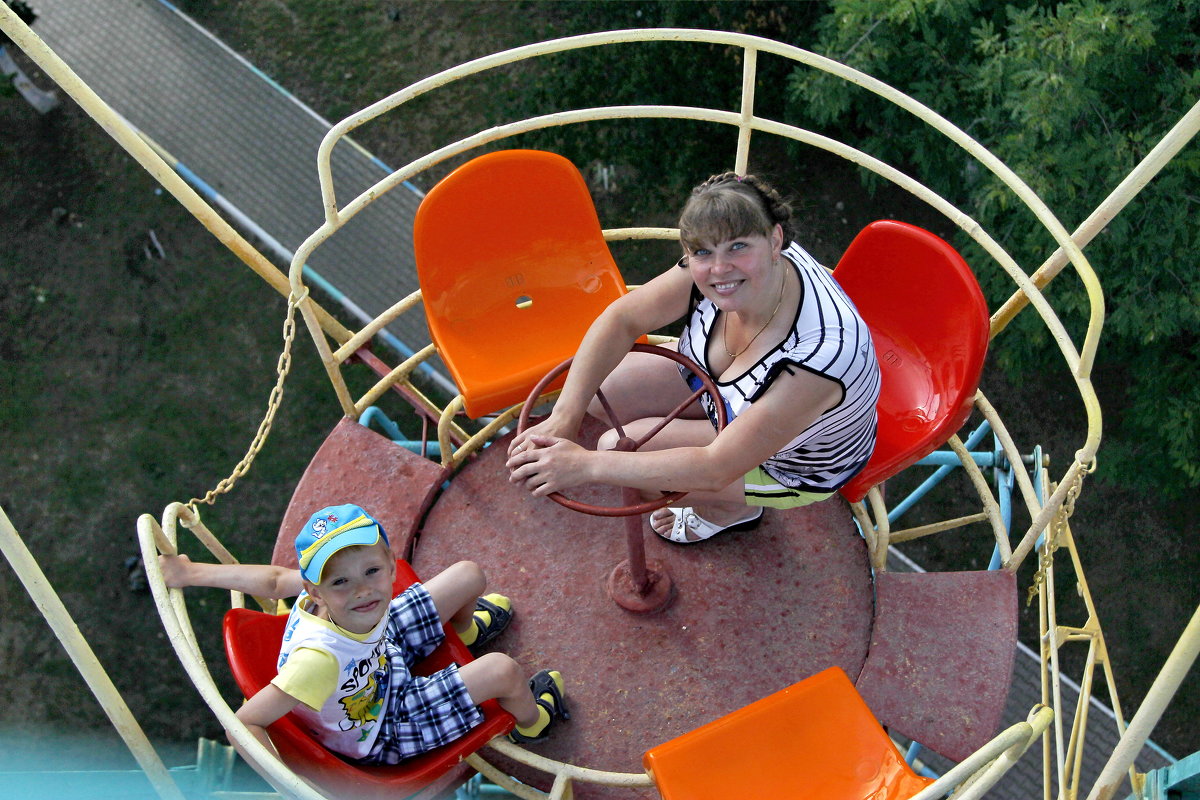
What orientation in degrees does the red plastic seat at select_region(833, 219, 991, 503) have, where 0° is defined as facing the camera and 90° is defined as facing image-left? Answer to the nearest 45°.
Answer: approximately 45°

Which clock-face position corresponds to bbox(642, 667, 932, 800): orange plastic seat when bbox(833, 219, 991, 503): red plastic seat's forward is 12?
The orange plastic seat is roughly at 11 o'clock from the red plastic seat.

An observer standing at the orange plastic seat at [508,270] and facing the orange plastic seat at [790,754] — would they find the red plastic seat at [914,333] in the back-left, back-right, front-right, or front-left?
front-left

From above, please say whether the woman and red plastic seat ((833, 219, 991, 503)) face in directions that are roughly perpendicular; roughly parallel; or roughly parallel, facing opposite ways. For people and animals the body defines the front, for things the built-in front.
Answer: roughly parallel

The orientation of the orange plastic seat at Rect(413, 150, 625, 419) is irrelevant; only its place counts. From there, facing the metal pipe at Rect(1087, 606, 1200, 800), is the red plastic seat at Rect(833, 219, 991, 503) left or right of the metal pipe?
left

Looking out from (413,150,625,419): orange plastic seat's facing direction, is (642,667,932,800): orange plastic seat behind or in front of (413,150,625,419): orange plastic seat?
in front

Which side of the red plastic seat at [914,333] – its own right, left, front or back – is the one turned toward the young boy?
front

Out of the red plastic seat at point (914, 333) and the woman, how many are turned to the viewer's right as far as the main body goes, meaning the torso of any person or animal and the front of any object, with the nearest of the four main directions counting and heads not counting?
0

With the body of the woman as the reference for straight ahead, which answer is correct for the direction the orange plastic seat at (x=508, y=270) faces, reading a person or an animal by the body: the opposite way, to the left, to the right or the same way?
to the left

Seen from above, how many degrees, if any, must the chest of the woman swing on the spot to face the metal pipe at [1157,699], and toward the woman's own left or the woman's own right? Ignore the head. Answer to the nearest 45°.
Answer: approximately 90° to the woman's own left

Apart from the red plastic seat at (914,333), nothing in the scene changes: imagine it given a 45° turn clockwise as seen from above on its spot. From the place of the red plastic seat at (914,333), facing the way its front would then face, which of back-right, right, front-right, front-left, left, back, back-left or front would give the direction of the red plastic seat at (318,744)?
front-left

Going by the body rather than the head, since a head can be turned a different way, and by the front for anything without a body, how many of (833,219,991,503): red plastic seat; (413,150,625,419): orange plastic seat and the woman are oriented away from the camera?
0

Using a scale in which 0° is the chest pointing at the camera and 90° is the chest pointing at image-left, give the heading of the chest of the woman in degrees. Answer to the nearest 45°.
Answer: approximately 45°

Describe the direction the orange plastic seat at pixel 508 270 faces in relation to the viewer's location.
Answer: facing the viewer and to the right of the viewer

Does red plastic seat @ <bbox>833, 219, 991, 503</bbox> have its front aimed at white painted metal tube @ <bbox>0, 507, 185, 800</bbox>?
yes

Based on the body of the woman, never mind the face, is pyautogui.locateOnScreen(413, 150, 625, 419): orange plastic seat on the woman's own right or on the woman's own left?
on the woman's own right
